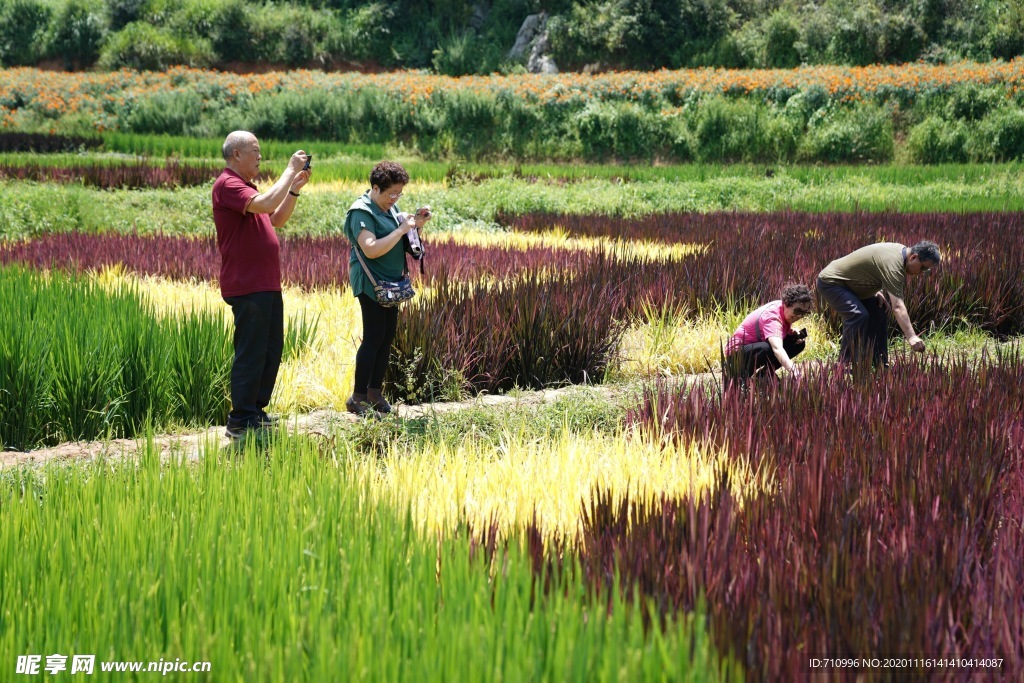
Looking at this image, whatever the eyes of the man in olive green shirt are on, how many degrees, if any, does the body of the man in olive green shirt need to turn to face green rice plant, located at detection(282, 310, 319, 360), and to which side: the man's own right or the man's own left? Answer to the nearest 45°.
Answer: approximately 180°

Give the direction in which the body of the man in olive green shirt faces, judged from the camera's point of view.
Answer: to the viewer's right

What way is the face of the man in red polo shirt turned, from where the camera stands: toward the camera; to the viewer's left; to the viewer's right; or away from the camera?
to the viewer's right

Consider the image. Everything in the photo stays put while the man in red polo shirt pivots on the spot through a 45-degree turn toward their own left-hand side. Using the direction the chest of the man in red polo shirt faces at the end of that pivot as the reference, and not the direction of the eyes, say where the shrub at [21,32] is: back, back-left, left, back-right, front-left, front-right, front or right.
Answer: front-left

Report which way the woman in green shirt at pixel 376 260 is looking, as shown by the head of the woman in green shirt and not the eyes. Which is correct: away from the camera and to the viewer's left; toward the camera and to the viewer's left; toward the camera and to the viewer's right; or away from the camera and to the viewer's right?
toward the camera and to the viewer's right

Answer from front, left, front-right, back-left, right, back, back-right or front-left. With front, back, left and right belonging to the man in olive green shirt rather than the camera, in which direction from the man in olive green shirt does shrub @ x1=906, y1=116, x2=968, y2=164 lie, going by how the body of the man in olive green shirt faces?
left

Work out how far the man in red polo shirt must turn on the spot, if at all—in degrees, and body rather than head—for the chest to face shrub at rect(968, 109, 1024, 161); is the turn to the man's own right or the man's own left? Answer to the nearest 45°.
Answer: approximately 45° to the man's own left

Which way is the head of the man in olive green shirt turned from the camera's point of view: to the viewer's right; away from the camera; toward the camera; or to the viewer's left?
to the viewer's right

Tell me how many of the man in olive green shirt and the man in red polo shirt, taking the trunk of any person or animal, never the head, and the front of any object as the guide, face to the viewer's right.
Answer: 2

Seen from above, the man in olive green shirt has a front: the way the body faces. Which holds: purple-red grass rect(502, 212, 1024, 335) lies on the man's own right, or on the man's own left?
on the man's own left

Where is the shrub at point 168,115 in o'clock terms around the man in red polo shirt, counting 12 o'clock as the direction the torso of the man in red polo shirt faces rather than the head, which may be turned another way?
The shrub is roughly at 9 o'clock from the man in red polo shirt.

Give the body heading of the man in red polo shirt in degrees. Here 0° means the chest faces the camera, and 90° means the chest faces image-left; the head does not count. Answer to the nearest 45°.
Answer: approximately 270°

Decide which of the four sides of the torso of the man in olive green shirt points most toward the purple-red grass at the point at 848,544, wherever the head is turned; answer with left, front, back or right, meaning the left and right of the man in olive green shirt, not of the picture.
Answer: right

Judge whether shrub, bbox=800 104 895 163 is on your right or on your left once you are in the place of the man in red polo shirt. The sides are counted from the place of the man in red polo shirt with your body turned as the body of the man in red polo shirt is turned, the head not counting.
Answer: on your left

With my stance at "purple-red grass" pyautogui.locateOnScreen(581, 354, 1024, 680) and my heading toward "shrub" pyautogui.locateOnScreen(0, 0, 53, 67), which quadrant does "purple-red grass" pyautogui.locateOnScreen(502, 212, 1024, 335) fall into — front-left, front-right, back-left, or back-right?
front-right

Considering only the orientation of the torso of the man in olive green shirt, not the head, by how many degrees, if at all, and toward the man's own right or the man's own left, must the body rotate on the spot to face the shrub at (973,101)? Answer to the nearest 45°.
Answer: approximately 90° to the man's own left
